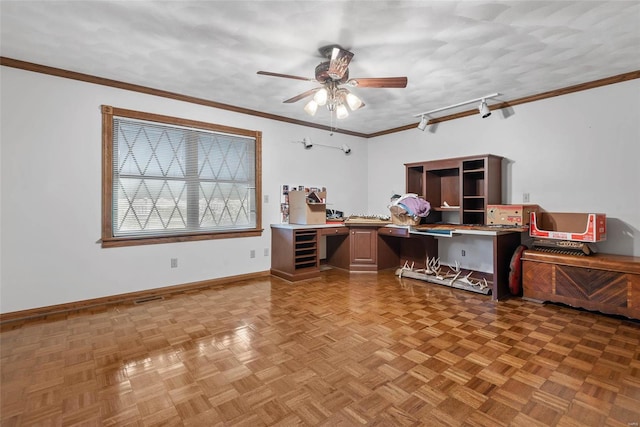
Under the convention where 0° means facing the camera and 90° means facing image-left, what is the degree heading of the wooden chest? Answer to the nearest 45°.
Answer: approximately 45°

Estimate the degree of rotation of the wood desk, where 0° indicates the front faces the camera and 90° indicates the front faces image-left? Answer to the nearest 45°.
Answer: approximately 0°

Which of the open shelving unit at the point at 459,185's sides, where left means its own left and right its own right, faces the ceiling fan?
front

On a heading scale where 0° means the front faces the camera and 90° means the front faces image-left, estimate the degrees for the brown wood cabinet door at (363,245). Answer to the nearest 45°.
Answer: approximately 0°

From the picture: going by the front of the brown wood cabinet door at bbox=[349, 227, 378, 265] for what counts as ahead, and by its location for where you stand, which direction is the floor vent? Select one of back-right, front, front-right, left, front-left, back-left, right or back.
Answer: front-right

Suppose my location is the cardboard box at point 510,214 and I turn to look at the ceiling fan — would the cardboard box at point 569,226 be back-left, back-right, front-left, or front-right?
back-left

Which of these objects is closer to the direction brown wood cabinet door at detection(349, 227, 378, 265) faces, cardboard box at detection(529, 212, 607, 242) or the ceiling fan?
the ceiling fan

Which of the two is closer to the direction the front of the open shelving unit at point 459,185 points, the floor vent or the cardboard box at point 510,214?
the floor vent

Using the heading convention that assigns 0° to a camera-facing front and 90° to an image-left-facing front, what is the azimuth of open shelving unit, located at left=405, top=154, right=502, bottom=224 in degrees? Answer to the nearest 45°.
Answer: approximately 45°

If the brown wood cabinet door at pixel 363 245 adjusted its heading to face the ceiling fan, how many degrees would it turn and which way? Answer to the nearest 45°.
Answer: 0° — it already faces it

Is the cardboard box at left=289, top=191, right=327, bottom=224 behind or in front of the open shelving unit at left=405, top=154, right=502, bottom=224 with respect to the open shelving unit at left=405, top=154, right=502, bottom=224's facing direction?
in front

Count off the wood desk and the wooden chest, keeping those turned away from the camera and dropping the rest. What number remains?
0
